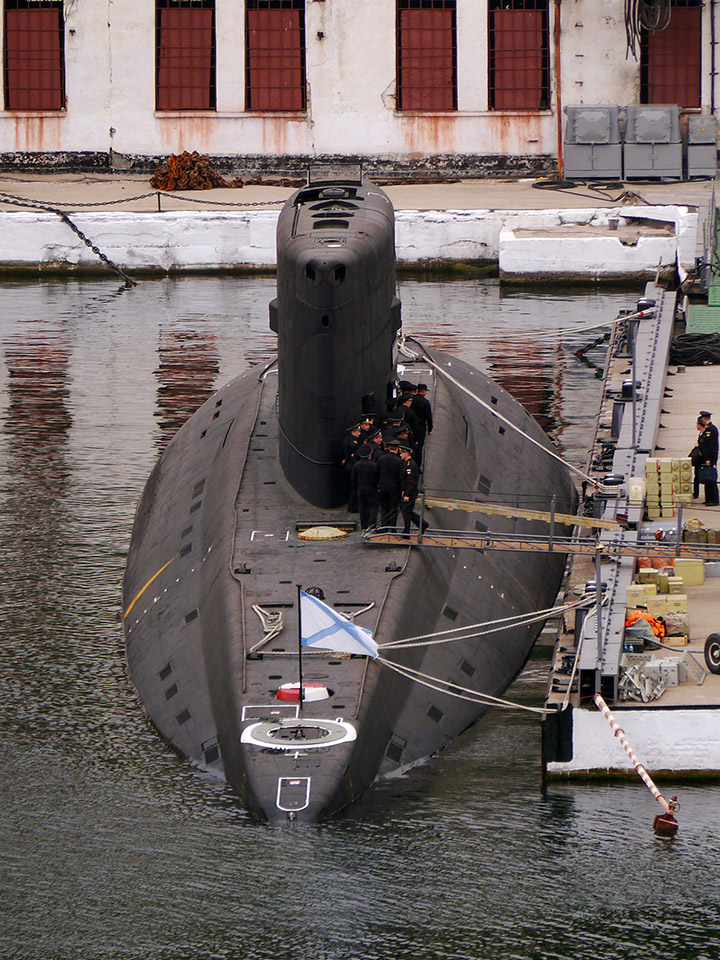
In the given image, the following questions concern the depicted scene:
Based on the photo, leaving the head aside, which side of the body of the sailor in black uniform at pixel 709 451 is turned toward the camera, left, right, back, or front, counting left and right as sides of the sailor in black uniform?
left

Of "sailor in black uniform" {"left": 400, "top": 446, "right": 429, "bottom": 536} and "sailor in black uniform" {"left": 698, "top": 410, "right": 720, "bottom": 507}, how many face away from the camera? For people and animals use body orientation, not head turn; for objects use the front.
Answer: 0

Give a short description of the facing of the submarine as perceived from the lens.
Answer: facing away from the viewer

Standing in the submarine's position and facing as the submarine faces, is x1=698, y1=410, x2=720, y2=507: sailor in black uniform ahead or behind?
ahead

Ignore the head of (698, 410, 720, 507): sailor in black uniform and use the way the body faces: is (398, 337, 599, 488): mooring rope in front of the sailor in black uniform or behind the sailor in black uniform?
in front

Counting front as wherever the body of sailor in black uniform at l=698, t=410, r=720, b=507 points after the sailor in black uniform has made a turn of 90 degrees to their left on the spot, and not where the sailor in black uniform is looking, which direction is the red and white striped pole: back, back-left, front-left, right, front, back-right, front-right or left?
front

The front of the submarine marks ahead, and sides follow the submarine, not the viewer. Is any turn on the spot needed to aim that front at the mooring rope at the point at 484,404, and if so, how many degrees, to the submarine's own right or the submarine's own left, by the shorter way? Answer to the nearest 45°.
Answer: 0° — it already faces it

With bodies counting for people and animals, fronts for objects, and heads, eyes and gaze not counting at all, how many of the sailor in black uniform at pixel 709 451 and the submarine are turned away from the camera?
1

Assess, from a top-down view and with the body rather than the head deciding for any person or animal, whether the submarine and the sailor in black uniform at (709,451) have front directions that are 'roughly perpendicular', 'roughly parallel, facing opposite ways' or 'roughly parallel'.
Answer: roughly perpendicular

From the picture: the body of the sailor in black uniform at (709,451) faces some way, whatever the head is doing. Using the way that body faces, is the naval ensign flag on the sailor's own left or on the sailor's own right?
on the sailor's own left
